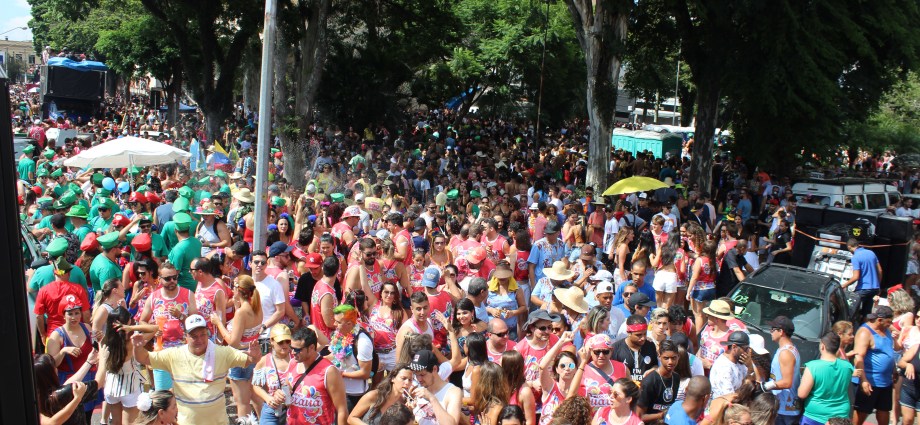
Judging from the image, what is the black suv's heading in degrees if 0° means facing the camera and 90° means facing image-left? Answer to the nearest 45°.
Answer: approximately 45°

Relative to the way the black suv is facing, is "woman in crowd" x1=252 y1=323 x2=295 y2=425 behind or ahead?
ahead

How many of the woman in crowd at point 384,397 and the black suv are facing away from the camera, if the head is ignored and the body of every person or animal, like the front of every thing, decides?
0

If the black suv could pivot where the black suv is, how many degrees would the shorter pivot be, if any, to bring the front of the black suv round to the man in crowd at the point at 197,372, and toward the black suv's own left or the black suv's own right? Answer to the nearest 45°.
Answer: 0° — it already faces them

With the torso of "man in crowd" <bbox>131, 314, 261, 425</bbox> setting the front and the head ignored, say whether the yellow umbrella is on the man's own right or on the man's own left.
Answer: on the man's own left

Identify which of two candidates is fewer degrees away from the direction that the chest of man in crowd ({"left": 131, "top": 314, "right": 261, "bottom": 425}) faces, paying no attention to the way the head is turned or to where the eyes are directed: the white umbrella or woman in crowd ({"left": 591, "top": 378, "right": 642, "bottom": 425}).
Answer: the woman in crowd

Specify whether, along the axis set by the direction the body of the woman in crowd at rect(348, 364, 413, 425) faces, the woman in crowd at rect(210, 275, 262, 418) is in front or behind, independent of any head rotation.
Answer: behind

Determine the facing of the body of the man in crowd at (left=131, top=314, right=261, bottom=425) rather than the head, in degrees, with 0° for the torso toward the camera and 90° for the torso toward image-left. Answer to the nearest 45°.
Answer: approximately 0°

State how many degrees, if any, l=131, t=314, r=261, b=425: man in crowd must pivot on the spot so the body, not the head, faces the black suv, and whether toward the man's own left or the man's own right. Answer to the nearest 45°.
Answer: approximately 90° to the man's own left

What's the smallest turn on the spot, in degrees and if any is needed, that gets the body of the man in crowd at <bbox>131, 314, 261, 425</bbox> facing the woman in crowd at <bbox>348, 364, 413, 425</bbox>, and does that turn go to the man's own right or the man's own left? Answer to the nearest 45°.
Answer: approximately 45° to the man's own left

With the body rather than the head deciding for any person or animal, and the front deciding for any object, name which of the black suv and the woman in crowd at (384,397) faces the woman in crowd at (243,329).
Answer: the black suv
